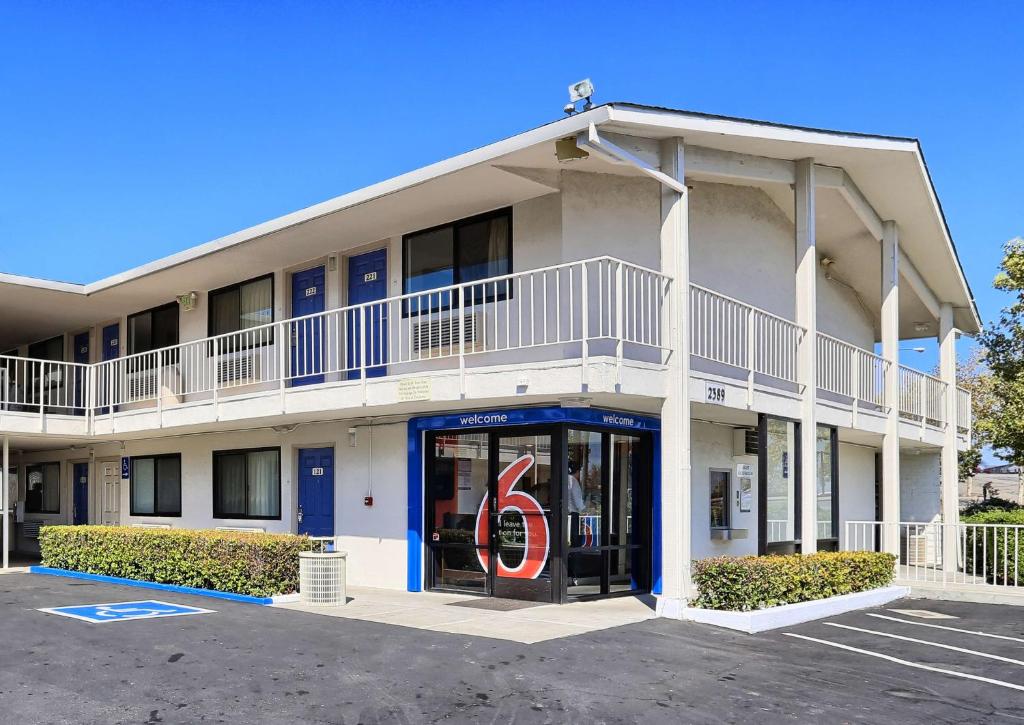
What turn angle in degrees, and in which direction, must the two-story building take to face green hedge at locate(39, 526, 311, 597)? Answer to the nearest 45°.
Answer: approximately 45° to its right

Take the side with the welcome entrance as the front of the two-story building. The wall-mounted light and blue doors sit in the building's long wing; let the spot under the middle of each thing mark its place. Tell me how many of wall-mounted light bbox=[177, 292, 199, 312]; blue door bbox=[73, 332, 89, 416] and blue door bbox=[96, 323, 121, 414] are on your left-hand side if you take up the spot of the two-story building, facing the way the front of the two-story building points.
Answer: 0

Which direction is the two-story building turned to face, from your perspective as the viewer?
facing the viewer and to the left of the viewer

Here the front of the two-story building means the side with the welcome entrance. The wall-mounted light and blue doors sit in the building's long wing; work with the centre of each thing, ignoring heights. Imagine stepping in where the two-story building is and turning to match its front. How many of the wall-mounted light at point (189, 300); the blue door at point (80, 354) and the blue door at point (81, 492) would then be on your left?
0

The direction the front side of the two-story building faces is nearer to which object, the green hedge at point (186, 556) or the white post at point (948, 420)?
the green hedge

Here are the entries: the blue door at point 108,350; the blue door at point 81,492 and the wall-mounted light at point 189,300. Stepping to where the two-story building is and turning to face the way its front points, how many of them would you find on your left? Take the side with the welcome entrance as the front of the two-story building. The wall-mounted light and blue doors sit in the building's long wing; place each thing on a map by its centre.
0
